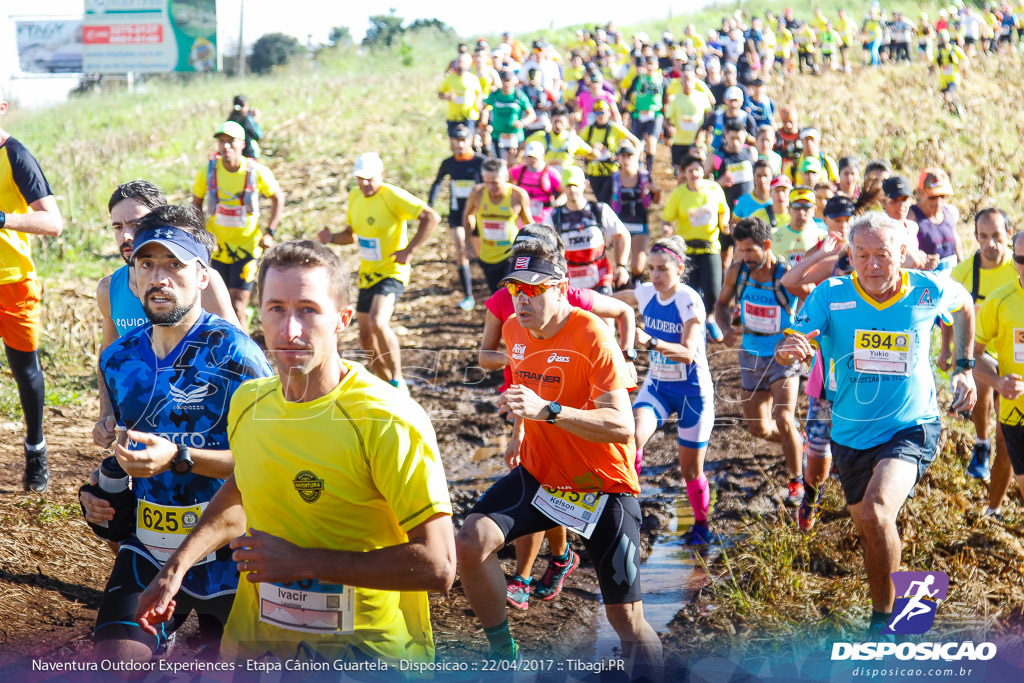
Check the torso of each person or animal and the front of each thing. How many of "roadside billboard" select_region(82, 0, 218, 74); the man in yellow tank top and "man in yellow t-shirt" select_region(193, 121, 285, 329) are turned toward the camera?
3

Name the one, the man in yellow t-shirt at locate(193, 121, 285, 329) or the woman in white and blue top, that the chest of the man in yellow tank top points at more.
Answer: the woman in white and blue top

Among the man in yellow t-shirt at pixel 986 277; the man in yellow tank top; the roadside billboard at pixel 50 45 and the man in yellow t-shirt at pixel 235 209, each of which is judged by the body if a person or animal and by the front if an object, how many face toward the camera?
4

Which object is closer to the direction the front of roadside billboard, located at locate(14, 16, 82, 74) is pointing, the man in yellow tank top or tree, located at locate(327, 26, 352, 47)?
the man in yellow tank top

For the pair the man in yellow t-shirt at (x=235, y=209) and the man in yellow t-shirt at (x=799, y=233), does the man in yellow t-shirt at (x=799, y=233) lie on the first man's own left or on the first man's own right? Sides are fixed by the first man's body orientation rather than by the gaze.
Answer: on the first man's own left

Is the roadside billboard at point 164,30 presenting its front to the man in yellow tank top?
yes

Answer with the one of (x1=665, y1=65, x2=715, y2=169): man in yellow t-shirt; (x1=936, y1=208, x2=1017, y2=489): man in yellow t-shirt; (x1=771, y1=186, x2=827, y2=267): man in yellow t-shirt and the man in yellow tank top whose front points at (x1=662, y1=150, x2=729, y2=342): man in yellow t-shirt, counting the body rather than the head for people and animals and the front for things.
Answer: (x1=665, y1=65, x2=715, y2=169): man in yellow t-shirt

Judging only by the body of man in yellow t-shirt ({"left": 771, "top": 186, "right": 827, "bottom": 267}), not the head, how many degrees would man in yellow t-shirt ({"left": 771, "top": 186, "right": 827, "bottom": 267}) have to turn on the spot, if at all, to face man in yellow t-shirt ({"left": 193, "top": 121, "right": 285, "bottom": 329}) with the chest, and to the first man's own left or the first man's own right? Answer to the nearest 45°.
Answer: approximately 90° to the first man's own right

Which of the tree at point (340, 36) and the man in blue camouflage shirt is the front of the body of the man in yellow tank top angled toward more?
the man in blue camouflage shirt

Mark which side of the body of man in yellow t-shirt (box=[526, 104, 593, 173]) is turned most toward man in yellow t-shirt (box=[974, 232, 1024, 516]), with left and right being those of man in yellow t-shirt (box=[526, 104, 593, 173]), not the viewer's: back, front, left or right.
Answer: front

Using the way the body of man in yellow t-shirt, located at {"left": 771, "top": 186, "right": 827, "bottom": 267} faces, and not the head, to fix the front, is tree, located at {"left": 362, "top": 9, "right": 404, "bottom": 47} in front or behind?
behind

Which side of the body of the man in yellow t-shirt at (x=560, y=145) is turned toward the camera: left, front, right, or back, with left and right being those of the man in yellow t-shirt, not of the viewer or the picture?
front

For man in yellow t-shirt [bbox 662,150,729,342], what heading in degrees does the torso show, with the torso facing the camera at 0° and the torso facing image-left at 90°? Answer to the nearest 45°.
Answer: approximately 0°
